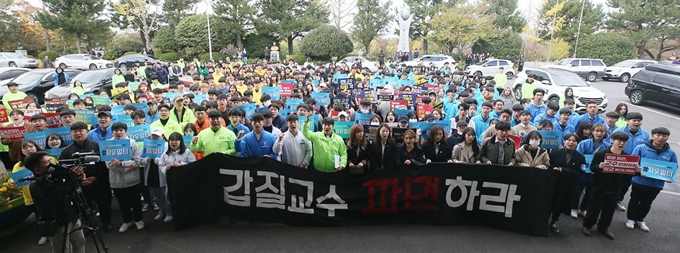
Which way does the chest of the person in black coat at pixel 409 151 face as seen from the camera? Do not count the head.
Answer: toward the camera

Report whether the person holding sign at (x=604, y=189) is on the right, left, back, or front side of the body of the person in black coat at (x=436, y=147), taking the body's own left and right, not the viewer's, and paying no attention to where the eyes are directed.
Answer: left

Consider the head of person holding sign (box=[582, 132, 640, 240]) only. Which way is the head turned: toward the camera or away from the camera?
toward the camera

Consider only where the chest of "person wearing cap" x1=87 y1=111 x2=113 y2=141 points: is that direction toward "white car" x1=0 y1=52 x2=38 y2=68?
no

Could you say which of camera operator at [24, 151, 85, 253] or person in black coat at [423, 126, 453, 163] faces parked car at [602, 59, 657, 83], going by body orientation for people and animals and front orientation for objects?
the camera operator

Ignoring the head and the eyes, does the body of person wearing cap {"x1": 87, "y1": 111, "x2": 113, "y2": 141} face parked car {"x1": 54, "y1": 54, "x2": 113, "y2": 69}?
no

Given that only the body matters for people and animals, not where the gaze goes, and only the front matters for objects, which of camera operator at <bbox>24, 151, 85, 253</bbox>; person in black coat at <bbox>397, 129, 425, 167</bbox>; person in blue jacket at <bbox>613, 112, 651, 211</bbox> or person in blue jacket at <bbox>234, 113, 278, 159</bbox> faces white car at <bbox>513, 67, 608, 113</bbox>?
the camera operator

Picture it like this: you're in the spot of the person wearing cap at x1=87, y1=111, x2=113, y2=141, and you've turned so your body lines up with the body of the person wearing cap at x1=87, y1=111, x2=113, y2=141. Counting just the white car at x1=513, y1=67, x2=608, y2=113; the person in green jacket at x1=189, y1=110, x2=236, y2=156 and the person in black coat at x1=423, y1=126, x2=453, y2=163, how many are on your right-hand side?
0

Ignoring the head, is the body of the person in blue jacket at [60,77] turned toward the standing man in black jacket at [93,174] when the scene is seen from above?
yes

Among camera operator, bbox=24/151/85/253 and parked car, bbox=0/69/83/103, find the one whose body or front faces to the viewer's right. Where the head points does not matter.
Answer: the camera operator

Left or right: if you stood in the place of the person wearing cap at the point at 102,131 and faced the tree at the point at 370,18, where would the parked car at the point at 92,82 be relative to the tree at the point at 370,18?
left

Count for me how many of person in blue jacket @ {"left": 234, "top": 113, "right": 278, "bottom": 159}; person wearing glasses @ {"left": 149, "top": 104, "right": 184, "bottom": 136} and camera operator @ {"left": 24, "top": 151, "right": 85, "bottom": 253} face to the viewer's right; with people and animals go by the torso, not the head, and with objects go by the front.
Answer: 1

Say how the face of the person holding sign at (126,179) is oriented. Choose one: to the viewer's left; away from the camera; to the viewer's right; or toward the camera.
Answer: toward the camera

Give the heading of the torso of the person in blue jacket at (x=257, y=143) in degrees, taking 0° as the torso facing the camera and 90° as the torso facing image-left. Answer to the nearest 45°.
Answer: approximately 0°

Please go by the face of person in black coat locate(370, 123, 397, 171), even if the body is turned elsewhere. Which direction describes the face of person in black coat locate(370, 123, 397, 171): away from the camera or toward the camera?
toward the camera

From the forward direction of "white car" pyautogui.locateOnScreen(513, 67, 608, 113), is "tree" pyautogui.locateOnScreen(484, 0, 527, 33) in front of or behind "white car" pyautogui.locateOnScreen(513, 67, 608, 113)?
behind
